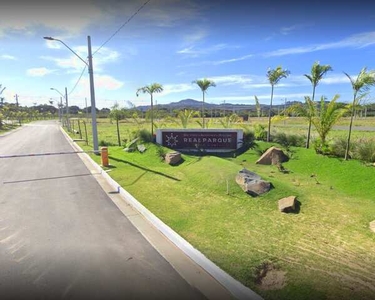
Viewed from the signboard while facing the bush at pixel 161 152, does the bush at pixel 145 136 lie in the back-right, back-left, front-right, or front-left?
front-right

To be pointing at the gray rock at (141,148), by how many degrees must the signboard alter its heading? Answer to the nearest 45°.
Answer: approximately 90° to its right

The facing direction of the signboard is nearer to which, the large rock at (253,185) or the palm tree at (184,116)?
the large rock

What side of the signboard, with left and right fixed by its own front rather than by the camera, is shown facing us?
front

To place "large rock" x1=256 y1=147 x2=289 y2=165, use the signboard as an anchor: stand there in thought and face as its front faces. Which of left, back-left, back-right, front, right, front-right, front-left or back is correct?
front-left

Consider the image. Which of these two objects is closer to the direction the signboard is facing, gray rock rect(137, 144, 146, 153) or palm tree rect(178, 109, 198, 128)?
the gray rock

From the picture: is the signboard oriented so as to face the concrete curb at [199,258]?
yes

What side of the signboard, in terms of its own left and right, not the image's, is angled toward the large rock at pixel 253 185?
front

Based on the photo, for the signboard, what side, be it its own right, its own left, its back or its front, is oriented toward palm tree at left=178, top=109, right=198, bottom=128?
back

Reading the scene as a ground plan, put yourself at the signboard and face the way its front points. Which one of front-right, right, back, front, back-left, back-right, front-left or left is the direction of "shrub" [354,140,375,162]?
front-left

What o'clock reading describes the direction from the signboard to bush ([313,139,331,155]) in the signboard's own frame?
The bush is roughly at 10 o'clock from the signboard.

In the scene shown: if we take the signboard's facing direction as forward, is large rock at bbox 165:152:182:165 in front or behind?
in front

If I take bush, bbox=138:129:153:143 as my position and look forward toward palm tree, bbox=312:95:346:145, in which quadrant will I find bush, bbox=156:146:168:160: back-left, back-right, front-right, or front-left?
front-right

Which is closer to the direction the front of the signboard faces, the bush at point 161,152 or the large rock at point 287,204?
the large rock

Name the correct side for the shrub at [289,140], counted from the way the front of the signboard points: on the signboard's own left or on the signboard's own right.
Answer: on the signboard's own left

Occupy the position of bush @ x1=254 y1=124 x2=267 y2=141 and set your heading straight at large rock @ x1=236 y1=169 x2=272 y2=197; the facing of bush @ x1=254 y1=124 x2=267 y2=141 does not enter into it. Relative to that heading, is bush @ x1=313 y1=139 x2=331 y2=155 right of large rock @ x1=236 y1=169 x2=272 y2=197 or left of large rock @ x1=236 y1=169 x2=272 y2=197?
left

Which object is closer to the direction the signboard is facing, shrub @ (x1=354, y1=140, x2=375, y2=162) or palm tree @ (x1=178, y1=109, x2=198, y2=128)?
the shrub
